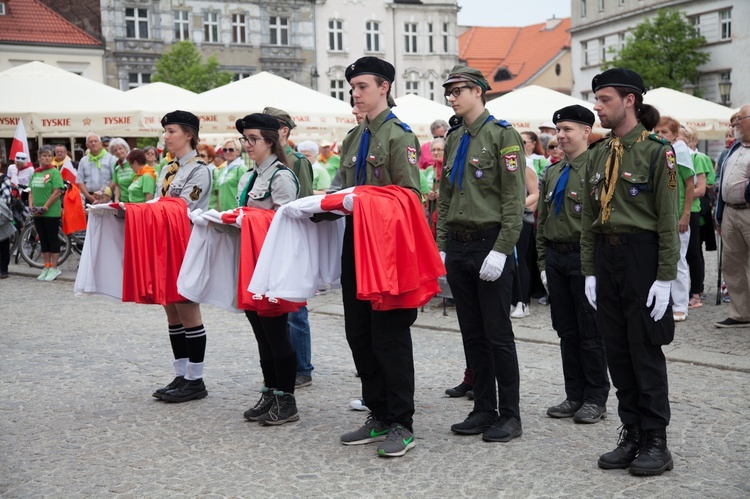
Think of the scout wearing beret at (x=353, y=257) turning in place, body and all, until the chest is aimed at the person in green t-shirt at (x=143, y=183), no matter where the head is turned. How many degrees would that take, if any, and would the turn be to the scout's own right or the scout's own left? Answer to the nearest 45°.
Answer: approximately 135° to the scout's own right

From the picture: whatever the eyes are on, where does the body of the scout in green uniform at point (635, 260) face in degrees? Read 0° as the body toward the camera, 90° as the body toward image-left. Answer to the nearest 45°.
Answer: approximately 45°

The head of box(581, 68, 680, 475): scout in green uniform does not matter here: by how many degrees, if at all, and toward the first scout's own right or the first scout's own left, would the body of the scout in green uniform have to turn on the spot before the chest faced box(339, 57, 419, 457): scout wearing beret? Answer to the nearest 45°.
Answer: approximately 45° to the first scout's own right

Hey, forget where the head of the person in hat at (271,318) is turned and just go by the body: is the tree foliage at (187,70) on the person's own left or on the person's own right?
on the person's own right

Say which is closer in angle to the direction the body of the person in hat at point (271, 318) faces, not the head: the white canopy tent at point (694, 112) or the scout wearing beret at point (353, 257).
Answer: the scout wearing beret

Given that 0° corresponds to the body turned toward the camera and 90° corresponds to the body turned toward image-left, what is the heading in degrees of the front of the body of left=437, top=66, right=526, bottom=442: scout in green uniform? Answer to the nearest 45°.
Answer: approximately 45°

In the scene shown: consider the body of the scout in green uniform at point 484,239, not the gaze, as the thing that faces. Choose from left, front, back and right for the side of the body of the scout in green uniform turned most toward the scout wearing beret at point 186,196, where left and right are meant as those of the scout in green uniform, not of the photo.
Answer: right

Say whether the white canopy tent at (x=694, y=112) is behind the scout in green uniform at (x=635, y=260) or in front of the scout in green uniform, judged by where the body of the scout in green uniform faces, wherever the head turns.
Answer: behind

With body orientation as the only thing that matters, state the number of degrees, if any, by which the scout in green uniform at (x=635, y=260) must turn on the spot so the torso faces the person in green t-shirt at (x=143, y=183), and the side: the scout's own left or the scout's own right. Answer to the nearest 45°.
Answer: approximately 90° to the scout's own right
